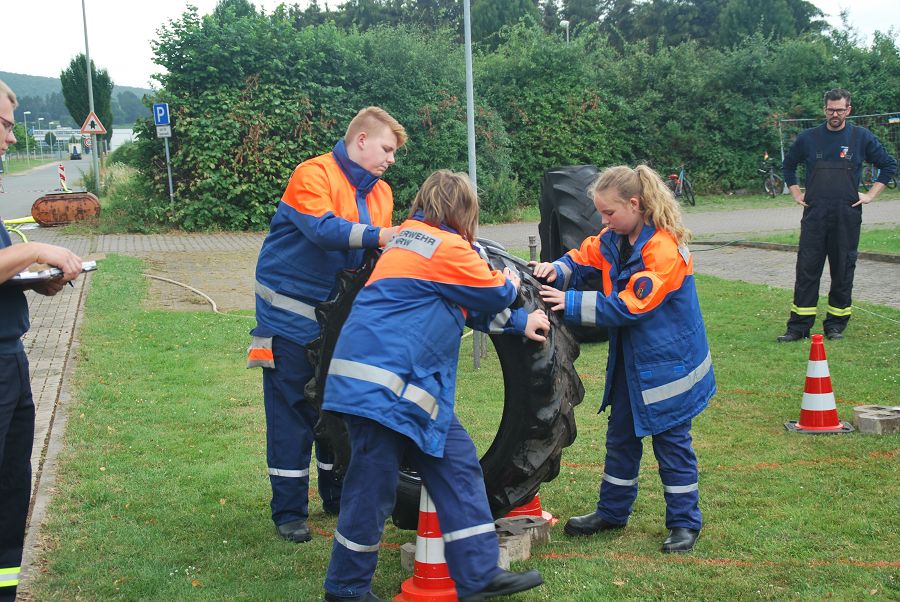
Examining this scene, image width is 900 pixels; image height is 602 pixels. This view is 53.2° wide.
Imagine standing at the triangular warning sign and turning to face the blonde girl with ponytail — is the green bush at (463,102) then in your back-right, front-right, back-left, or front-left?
front-left

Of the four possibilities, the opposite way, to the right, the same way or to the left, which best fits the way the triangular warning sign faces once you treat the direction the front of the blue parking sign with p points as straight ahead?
the same way

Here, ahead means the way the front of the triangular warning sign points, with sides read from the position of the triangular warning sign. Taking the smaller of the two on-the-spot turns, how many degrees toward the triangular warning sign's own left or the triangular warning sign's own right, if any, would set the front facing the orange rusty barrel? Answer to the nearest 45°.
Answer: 0° — it already faces it

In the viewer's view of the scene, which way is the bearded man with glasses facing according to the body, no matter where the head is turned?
toward the camera

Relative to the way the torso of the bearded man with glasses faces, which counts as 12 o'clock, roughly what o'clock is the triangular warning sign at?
The triangular warning sign is roughly at 4 o'clock from the bearded man with glasses.

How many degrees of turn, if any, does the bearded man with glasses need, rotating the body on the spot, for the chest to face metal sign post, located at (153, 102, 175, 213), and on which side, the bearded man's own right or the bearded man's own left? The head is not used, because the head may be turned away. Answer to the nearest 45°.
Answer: approximately 135° to the bearded man's own right

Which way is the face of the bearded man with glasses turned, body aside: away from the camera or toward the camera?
toward the camera

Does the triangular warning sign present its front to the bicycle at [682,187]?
no

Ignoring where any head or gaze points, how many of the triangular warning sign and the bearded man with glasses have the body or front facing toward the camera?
2

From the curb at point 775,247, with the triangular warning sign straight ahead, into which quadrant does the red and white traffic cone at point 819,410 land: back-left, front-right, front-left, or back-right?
back-left

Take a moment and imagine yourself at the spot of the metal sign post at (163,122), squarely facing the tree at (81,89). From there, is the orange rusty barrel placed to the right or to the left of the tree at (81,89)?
left

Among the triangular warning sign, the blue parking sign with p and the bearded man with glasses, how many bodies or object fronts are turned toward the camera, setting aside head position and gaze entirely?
3

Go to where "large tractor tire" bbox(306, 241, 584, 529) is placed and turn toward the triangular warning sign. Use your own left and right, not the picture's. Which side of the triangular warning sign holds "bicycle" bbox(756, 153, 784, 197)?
right

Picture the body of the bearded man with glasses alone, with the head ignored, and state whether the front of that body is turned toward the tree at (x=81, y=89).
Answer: no

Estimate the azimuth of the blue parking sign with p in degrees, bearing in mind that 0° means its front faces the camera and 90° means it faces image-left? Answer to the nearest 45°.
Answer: approximately 0°

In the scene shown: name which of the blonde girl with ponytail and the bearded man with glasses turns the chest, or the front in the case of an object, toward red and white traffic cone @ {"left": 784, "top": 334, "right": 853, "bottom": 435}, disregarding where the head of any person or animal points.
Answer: the bearded man with glasses

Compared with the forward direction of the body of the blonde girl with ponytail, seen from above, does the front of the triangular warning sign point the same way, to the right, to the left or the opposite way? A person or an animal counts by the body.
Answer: to the left

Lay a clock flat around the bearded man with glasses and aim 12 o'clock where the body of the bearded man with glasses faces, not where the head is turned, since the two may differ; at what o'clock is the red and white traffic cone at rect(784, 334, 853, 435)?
The red and white traffic cone is roughly at 12 o'clock from the bearded man with glasses.

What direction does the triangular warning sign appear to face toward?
toward the camera

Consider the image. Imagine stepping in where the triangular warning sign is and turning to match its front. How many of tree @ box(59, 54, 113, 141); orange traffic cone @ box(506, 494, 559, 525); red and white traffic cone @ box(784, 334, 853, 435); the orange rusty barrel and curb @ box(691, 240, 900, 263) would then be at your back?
1
